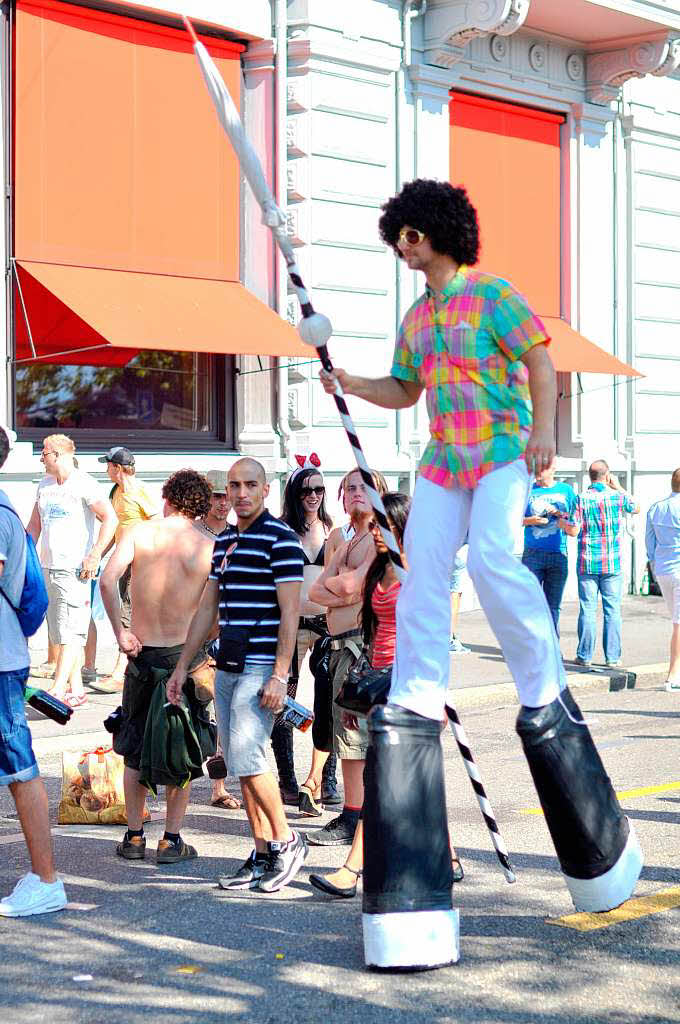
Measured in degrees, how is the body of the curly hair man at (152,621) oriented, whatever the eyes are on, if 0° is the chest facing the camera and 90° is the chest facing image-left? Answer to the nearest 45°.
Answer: approximately 180°

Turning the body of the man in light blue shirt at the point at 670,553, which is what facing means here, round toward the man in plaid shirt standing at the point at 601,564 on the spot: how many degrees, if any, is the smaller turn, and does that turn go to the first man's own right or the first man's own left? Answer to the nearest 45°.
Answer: approximately 45° to the first man's own left

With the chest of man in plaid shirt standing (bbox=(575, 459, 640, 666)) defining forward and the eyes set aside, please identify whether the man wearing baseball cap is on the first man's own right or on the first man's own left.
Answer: on the first man's own left

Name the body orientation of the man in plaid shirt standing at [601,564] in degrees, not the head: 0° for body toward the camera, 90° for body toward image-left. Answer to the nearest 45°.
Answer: approximately 180°

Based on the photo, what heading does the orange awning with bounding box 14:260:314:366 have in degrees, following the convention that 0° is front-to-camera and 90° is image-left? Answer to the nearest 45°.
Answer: approximately 315°

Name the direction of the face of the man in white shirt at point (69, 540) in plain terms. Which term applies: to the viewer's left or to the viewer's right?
to the viewer's left
